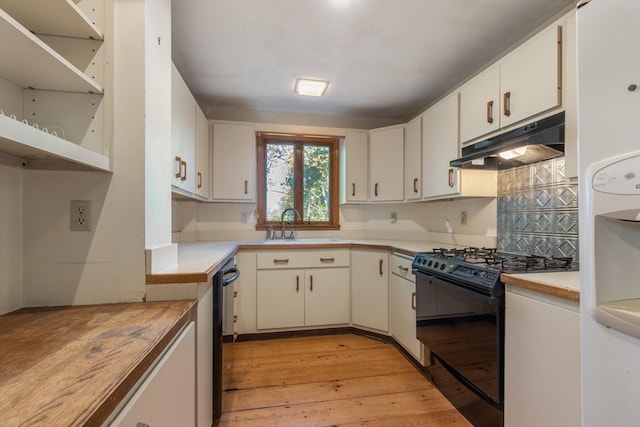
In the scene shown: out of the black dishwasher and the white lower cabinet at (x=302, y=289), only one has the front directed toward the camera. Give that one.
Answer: the white lower cabinet

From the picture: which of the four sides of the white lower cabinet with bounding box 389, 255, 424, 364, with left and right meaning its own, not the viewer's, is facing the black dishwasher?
front

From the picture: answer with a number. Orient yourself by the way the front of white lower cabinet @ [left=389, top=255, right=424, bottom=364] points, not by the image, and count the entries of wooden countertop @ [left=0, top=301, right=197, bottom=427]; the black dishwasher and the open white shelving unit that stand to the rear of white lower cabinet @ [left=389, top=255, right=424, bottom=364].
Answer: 0

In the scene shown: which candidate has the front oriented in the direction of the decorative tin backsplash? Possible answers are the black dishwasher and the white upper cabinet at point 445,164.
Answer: the black dishwasher

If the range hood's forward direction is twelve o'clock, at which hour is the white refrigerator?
The white refrigerator is roughly at 10 o'clock from the range hood.

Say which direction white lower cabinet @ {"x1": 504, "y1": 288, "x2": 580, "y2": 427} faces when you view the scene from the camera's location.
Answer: facing the viewer and to the left of the viewer

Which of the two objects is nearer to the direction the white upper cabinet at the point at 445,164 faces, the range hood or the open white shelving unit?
the open white shelving unit

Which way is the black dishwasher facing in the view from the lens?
facing to the right of the viewer

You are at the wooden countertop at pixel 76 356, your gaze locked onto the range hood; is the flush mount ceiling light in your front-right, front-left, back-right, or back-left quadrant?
front-left

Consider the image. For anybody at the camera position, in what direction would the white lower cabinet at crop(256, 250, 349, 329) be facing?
facing the viewer

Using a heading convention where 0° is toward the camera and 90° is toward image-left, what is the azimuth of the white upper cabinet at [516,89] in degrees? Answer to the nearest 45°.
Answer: approximately 45°

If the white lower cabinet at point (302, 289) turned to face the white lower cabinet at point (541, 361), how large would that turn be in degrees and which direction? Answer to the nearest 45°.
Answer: approximately 45° to its left

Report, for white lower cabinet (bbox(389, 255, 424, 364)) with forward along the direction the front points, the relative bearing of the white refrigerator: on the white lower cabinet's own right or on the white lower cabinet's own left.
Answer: on the white lower cabinet's own left

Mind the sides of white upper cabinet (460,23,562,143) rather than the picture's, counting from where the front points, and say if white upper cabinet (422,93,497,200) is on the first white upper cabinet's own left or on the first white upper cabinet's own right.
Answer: on the first white upper cabinet's own right

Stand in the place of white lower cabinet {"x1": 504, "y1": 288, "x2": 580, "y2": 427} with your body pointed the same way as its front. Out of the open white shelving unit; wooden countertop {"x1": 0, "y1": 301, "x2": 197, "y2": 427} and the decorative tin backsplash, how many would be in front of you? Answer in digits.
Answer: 2

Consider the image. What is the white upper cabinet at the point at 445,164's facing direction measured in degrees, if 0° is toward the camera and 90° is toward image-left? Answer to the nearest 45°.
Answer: approximately 45°
